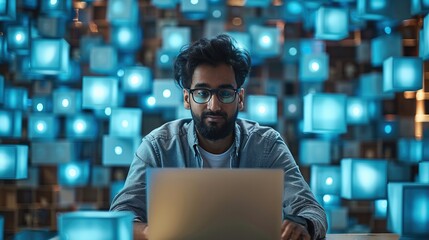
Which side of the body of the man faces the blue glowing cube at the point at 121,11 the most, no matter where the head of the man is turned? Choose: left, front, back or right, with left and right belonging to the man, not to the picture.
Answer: back

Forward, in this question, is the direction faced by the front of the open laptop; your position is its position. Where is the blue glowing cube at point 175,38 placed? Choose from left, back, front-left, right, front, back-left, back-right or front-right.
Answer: front

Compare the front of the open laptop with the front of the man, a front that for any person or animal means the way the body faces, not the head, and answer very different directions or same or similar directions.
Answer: very different directions

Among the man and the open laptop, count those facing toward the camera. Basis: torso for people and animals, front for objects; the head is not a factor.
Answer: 1

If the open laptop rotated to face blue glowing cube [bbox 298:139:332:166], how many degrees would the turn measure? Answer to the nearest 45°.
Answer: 0° — it already faces it

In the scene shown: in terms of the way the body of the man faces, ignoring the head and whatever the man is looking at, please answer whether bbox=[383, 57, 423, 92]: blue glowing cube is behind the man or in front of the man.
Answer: behind

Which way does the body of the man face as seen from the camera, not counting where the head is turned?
toward the camera

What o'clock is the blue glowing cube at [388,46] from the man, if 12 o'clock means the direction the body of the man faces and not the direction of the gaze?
The blue glowing cube is roughly at 7 o'clock from the man.

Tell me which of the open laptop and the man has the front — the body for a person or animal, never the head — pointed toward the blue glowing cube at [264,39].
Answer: the open laptop

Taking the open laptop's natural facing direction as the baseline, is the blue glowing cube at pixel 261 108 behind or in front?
in front

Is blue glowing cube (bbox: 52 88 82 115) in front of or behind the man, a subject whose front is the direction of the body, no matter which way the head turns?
behind

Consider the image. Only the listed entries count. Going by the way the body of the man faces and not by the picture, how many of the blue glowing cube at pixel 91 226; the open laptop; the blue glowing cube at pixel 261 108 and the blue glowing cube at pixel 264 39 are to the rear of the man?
2

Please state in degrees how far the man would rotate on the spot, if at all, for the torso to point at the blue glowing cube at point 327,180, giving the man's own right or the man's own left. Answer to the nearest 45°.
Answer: approximately 135° to the man's own left

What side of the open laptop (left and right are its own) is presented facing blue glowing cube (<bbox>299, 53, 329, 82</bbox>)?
front

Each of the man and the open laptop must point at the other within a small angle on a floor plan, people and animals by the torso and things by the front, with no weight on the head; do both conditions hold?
yes

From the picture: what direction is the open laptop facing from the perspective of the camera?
away from the camera
